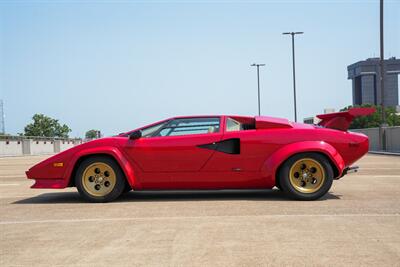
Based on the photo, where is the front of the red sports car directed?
to the viewer's left
